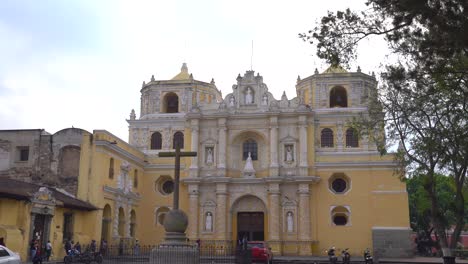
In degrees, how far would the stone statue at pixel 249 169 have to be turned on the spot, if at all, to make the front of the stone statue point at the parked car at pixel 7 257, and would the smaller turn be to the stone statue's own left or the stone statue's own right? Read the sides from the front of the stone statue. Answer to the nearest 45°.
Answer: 0° — it already faces it

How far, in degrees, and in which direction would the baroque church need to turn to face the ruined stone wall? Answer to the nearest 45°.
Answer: approximately 45° to its right
